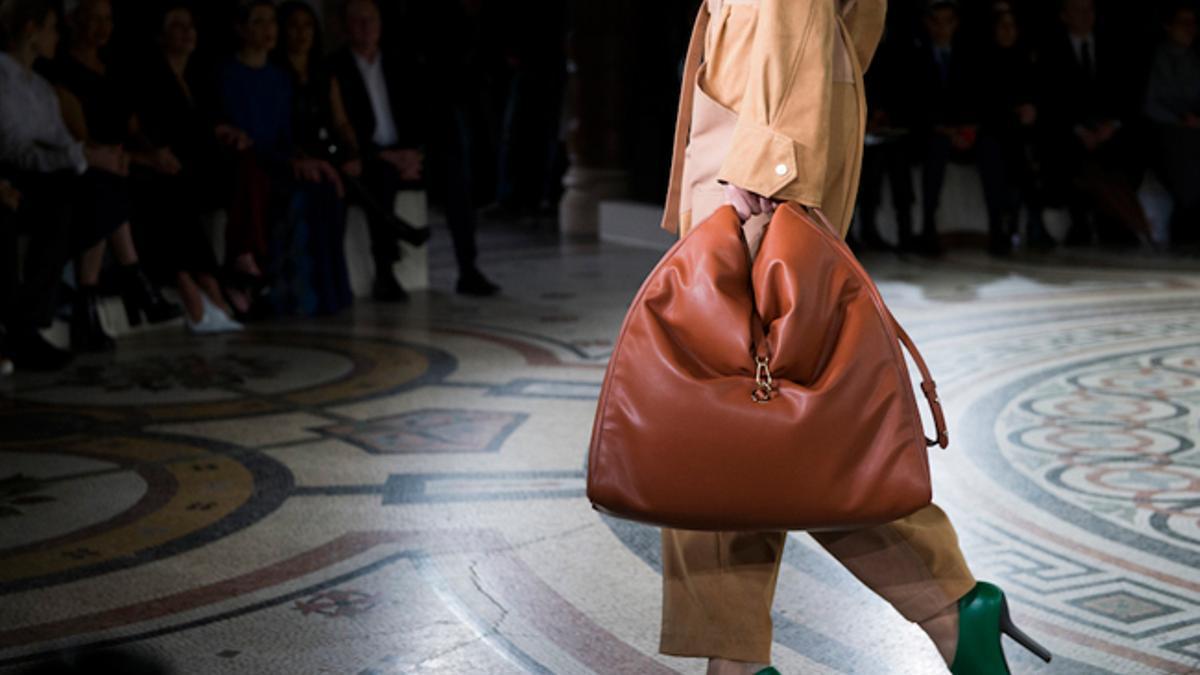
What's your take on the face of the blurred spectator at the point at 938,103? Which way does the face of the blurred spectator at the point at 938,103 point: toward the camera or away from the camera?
toward the camera

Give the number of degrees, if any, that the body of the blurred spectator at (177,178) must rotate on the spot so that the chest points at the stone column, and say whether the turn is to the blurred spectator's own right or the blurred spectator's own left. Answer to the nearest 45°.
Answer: approximately 90° to the blurred spectator's own left

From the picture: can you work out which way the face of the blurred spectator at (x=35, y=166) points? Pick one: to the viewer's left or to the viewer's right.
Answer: to the viewer's right

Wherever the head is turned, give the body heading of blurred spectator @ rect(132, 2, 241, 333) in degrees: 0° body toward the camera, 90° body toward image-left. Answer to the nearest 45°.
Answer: approximately 315°

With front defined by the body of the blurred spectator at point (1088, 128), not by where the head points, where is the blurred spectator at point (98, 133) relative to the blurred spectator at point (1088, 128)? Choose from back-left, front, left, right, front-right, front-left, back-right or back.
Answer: front-right

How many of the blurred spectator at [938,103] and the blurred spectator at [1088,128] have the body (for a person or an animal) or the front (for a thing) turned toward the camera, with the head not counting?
2

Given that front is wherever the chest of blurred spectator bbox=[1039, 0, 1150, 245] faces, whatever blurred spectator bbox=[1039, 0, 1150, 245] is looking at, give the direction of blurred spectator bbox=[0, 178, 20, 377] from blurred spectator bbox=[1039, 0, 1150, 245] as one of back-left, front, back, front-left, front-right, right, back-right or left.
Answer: front-right

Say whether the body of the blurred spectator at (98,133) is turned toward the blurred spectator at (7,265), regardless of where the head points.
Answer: no

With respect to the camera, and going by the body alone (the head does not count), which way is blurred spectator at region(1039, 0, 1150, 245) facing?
toward the camera

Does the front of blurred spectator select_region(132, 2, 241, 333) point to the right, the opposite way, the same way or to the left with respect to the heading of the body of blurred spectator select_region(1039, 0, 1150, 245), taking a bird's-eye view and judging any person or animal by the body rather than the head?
to the left

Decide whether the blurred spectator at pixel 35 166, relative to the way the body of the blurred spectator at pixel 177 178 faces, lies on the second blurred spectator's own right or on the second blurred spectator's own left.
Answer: on the second blurred spectator's own right

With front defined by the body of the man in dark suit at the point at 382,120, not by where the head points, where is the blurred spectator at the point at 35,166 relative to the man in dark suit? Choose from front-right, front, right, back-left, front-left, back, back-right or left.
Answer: right

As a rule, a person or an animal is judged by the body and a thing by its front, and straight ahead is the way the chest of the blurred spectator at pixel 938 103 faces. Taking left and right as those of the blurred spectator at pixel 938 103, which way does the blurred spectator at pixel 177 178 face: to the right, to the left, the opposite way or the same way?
to the left

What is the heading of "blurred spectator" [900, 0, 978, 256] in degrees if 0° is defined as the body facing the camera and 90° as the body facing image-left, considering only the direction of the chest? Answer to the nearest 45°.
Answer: approximately 0°

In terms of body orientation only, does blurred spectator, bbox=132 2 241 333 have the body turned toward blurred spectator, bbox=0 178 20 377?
no

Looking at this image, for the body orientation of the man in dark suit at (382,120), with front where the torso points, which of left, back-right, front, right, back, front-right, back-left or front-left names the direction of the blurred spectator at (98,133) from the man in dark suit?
right

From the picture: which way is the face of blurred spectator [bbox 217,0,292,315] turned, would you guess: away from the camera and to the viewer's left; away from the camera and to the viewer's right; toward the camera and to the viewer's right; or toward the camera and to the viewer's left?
toward the camera and to the viewer's right
